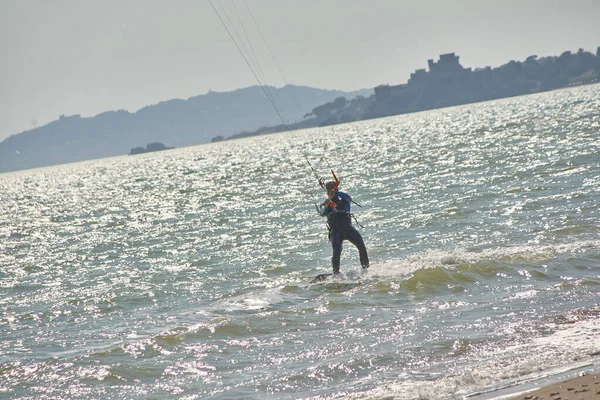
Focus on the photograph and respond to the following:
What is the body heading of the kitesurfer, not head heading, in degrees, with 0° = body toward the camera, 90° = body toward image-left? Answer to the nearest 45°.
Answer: approximately 45°
